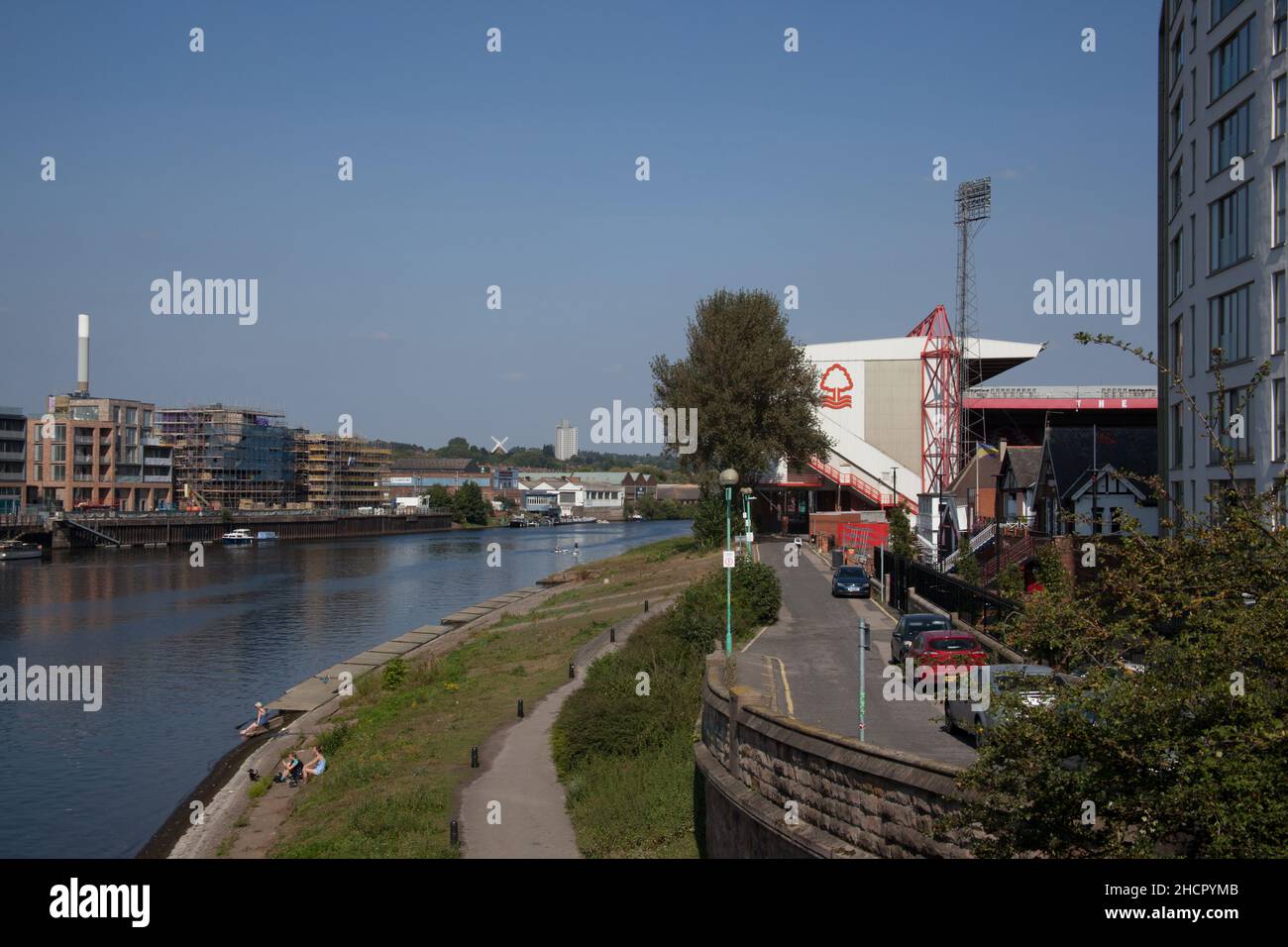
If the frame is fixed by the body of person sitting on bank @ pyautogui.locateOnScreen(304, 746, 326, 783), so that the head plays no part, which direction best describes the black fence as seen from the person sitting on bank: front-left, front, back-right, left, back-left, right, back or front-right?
back

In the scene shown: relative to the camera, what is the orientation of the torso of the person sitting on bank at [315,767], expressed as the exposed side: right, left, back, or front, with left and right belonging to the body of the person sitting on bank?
left

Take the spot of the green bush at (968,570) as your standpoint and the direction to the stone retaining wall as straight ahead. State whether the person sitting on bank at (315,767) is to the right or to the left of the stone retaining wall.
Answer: right

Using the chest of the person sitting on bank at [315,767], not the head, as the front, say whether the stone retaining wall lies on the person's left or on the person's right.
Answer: on the person's left

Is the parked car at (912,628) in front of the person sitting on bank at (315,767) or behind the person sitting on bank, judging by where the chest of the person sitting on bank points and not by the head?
behind

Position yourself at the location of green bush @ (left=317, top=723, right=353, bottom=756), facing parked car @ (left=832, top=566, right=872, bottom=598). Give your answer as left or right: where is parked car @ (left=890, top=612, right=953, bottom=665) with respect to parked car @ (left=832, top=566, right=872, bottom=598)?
right

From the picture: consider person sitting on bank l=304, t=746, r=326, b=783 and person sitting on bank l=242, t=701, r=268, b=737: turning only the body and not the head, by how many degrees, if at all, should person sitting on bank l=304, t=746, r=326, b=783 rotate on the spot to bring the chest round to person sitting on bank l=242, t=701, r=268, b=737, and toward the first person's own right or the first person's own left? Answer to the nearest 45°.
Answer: approximately 90° to the first person's own right

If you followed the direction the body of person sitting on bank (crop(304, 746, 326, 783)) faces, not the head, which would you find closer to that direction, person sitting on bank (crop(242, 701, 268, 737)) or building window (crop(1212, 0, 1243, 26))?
the person sitting on bank

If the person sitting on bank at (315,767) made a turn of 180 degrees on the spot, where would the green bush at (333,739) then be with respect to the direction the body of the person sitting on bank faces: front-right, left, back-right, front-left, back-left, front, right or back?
left
